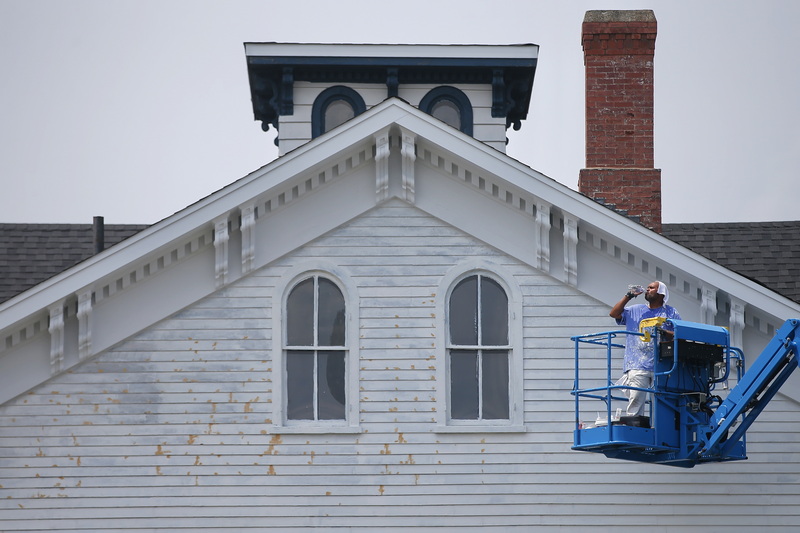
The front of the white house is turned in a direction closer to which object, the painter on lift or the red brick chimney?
the painter on lift

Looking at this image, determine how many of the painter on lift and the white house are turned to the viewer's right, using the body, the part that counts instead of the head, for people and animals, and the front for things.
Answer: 0

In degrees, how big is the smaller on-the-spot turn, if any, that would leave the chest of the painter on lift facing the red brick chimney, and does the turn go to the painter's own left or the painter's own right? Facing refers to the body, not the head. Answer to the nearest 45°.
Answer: approximately 135° to the painter's own right

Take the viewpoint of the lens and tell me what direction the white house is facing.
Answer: facing the viewer

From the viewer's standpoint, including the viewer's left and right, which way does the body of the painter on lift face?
facing the viewer and to the left of the viewer

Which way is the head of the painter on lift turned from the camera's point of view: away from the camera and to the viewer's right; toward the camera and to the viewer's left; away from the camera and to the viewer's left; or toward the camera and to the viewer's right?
toward the camera and to the viewer's left

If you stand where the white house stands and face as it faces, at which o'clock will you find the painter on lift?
The painter on lift is roughly at 10 o'clock from the white house.

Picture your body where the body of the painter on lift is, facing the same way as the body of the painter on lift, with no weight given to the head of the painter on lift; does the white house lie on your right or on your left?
on your right
